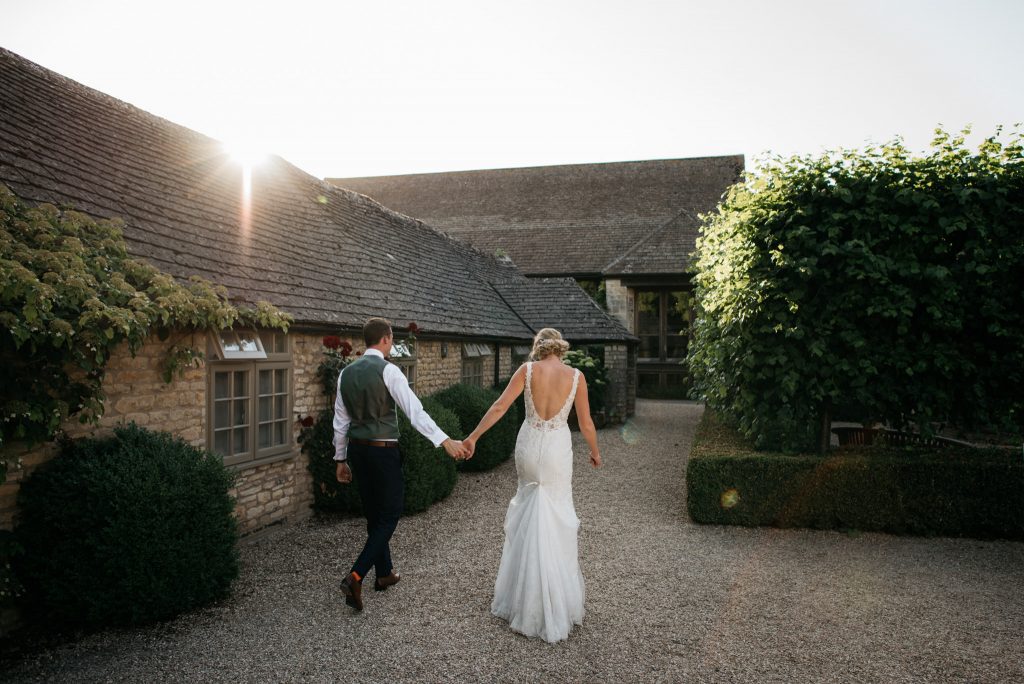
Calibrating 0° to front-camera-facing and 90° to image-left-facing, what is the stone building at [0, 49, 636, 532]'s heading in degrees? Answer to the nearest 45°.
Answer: approximately 315°

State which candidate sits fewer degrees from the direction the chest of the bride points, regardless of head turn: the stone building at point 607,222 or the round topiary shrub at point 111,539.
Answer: the stone building

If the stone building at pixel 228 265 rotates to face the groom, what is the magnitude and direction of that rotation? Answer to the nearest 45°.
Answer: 0° — it already faces them

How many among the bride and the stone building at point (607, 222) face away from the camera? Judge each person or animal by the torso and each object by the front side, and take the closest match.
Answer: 1

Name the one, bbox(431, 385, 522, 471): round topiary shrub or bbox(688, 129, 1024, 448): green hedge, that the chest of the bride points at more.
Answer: the round topiary shrub

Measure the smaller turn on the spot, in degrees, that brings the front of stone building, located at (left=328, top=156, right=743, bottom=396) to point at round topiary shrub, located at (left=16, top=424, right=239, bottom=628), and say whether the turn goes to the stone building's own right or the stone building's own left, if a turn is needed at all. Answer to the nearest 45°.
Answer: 0° — it already faces it

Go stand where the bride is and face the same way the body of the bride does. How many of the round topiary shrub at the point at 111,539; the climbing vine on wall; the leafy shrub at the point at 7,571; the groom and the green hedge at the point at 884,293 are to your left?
4

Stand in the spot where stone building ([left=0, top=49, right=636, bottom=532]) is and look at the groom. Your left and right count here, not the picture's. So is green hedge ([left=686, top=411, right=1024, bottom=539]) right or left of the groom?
left

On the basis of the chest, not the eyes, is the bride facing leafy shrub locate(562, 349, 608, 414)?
yes

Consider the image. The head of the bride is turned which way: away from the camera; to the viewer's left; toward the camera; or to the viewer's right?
away from the camera

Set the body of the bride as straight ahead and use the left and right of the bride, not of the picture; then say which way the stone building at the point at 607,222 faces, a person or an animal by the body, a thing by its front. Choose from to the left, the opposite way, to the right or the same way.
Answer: the opposite way

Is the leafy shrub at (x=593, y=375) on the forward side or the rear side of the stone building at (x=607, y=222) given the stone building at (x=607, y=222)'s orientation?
on the forward side

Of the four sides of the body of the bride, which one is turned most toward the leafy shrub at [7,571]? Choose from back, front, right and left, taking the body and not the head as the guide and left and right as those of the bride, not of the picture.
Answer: left

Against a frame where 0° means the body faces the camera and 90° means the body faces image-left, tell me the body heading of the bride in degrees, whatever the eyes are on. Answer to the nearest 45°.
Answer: approximately 180°
